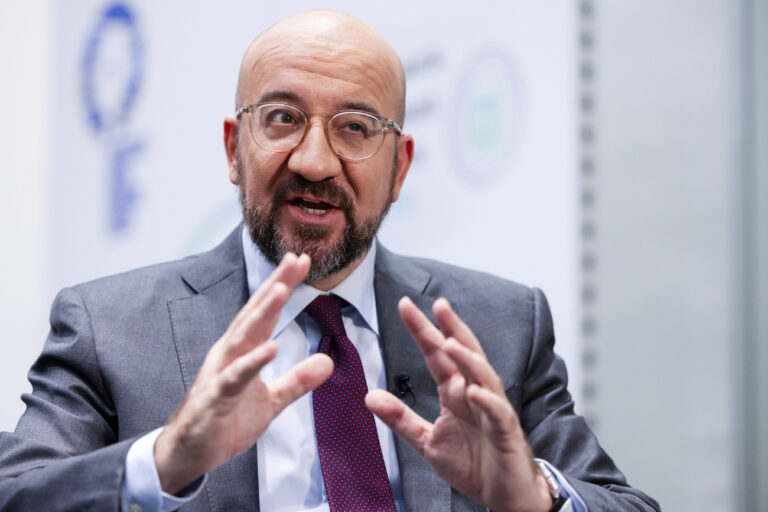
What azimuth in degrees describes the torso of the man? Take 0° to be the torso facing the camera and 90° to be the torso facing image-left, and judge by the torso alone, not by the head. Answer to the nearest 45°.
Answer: approximately 0°

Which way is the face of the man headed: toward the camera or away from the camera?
toward the camera
